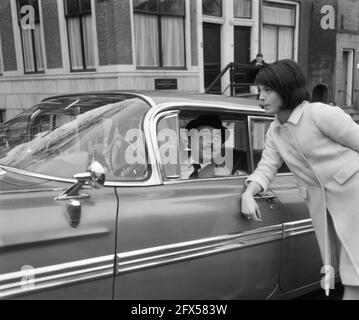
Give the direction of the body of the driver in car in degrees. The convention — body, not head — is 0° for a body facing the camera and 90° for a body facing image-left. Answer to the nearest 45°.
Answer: approximately 45°

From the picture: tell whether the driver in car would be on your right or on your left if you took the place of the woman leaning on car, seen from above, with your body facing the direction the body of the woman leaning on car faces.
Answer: on your right

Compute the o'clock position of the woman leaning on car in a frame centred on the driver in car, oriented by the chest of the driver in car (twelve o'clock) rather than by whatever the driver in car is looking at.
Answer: The woman leaning on car is roughly at 9 o'clock from the driver in car.

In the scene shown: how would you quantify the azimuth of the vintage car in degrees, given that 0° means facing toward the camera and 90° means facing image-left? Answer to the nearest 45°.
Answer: approximately 45°

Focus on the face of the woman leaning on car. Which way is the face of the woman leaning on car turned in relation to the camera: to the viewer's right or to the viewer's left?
to the viewer's left

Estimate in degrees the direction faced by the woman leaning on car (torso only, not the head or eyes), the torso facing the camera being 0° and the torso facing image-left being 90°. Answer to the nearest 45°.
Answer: approximately 45°
